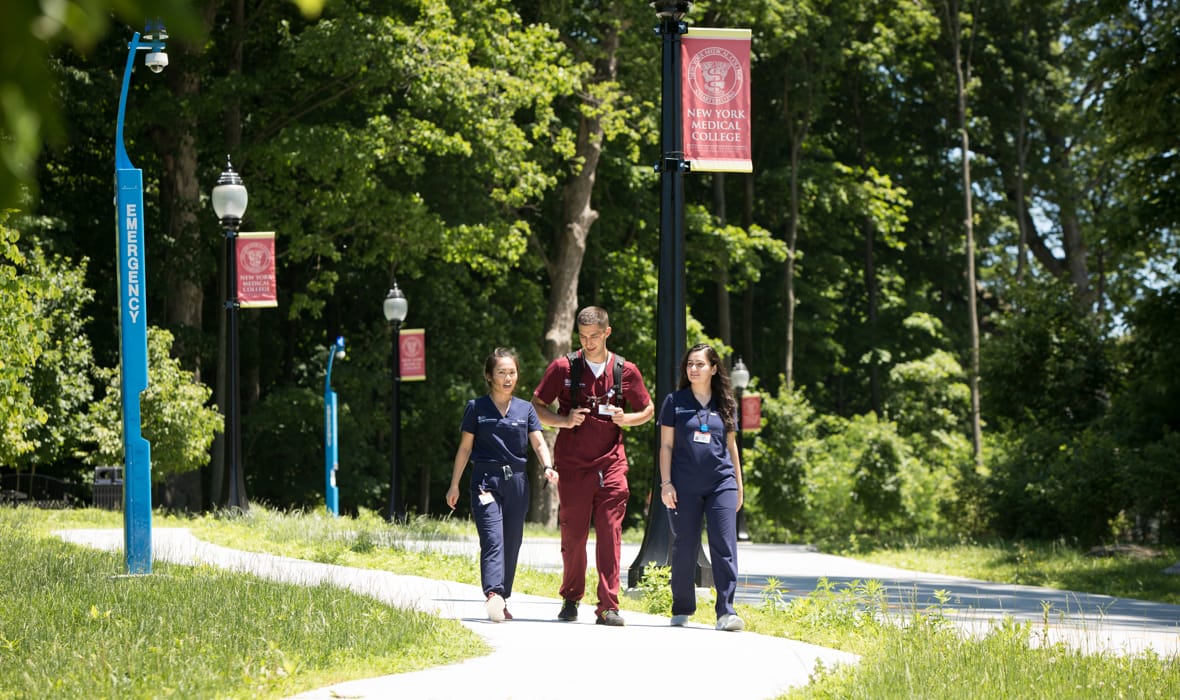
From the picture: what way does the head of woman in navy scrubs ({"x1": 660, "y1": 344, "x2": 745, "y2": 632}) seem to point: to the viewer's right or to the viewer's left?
to the viewer's left

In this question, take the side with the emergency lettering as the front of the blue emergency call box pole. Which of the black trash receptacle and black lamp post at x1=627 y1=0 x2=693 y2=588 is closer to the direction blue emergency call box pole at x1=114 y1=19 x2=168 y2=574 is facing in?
the black lamp post

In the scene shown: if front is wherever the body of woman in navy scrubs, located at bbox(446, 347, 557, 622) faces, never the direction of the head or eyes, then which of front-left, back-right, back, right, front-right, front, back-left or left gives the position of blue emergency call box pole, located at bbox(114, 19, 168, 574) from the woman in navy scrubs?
back-right

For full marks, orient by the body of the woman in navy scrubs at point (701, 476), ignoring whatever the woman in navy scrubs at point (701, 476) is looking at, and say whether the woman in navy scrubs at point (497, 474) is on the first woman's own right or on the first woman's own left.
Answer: on the first woman's own right

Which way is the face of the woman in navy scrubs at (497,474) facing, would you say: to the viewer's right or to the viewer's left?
to the viewer's right
